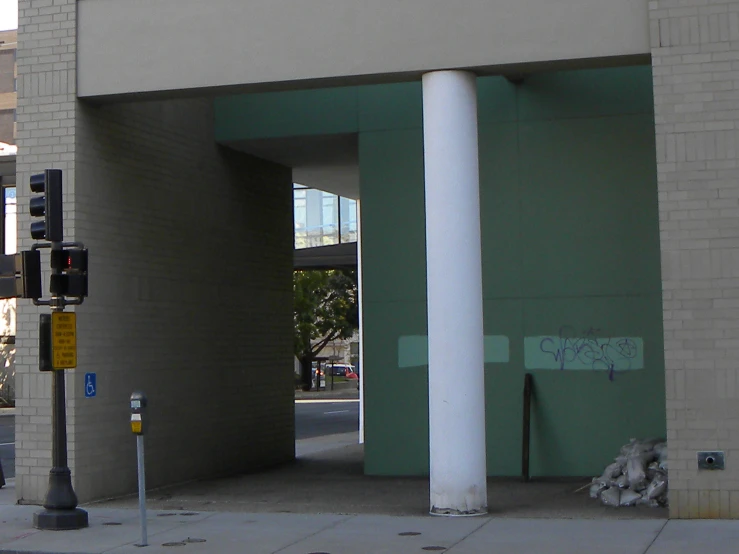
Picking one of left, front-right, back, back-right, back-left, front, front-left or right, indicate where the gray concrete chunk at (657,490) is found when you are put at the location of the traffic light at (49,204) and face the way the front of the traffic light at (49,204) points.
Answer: back

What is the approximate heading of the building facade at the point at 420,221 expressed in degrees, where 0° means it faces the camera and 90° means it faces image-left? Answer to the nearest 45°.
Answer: approximately 0°

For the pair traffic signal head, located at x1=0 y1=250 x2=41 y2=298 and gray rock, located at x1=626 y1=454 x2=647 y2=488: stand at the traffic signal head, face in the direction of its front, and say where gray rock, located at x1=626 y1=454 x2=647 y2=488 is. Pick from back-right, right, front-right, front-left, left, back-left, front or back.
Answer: back

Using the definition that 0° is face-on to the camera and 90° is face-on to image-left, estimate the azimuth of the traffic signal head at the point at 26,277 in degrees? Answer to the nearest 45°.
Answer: approximately 90°

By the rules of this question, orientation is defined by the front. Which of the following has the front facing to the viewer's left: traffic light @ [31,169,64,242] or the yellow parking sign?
the traffic light

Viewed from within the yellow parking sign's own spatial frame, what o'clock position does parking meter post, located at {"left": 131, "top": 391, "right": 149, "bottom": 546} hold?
The parking meter post is roughly at 11 o'clock from the yellow parking sign.

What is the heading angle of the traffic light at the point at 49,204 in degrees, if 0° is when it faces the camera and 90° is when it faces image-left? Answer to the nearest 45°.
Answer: approximately 90°
